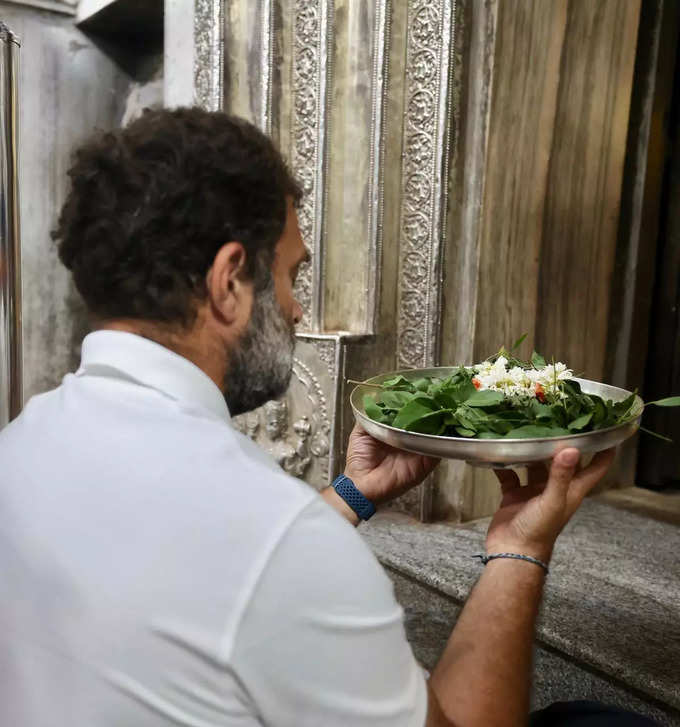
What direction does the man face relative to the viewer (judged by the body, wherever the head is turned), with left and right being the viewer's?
facing away from the viewer and to the right of the viewer

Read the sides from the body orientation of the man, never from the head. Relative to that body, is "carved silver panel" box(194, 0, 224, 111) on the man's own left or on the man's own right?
on the man's own left

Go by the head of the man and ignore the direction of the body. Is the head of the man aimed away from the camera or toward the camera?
away from the camera

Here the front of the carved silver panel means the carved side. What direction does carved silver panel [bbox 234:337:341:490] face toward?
toward the camera

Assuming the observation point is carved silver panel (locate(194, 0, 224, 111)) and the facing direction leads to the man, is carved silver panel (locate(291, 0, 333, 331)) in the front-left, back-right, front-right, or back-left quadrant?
front-left

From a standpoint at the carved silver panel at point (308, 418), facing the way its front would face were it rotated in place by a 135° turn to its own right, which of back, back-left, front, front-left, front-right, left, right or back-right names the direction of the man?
back-left

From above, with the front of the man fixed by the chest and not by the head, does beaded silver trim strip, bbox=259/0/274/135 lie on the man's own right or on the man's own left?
on the man's own left
